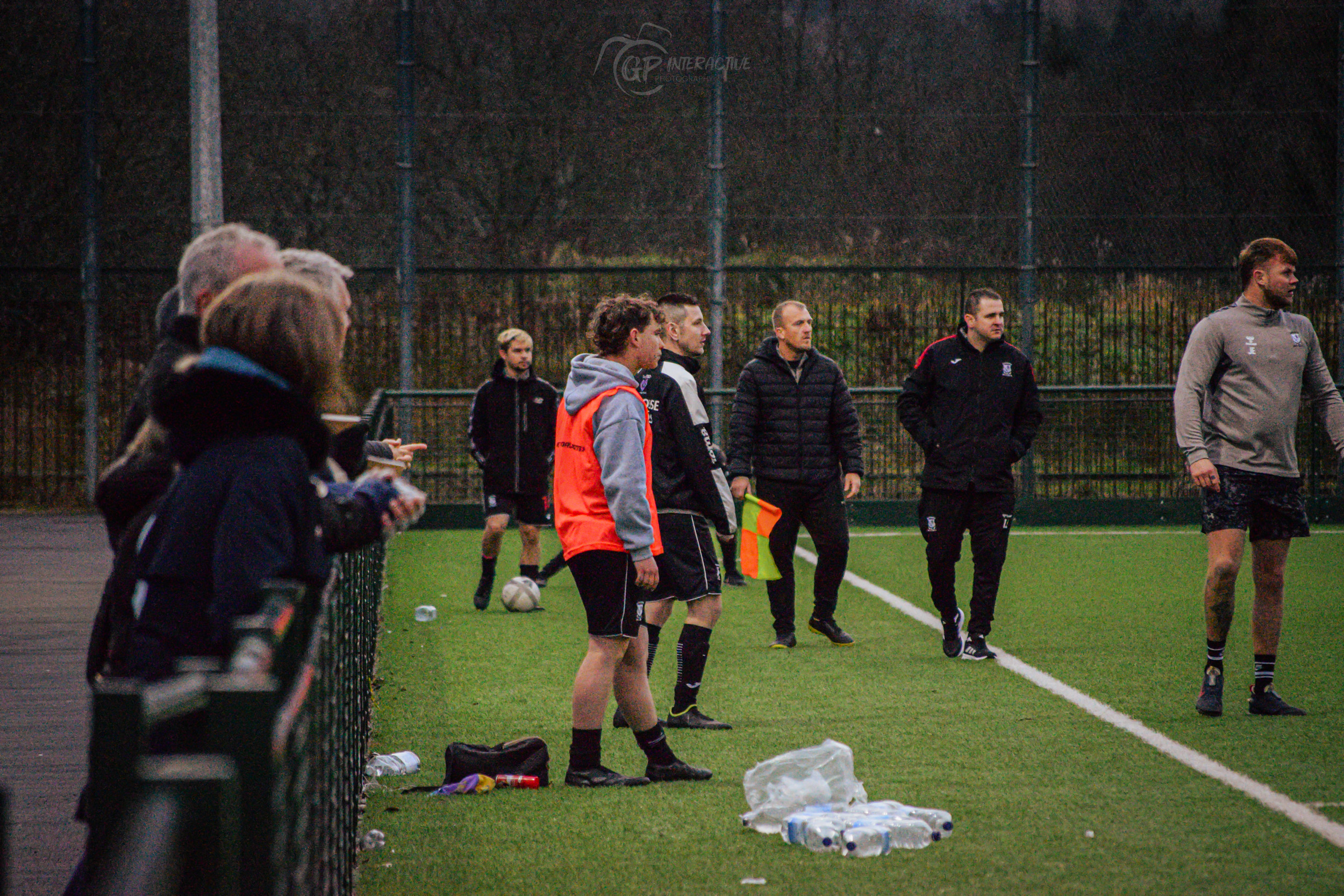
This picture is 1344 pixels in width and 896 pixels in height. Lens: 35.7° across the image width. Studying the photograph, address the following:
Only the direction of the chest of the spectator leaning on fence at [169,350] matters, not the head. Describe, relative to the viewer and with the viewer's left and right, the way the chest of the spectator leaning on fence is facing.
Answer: facing to the right of the viewer

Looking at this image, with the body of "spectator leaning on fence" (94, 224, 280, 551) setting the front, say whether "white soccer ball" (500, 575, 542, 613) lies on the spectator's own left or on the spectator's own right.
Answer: on the spectator's own left

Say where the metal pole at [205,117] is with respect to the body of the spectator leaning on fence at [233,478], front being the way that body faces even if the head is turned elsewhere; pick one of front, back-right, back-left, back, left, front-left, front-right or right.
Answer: front-left

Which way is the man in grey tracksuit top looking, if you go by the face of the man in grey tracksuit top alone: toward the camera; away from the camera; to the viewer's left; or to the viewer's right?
to the viewer's right

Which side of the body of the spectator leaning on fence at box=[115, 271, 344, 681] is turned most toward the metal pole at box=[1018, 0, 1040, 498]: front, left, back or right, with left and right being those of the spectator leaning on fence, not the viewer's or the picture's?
front

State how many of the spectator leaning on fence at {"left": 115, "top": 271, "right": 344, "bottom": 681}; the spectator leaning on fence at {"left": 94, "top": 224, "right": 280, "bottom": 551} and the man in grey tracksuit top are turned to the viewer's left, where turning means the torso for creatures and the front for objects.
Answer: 0

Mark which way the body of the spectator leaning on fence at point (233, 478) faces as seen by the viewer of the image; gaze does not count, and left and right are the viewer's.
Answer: facing away from the viewer and to the right of the viewer

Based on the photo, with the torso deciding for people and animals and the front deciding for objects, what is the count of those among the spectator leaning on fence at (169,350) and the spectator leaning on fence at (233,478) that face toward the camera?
0

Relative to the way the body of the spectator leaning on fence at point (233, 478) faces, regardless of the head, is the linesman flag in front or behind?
in front
